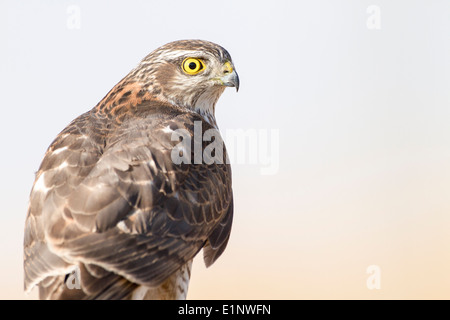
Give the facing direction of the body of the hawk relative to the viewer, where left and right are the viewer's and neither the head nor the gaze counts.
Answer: facing away from the viewer and to the right of the viewer
